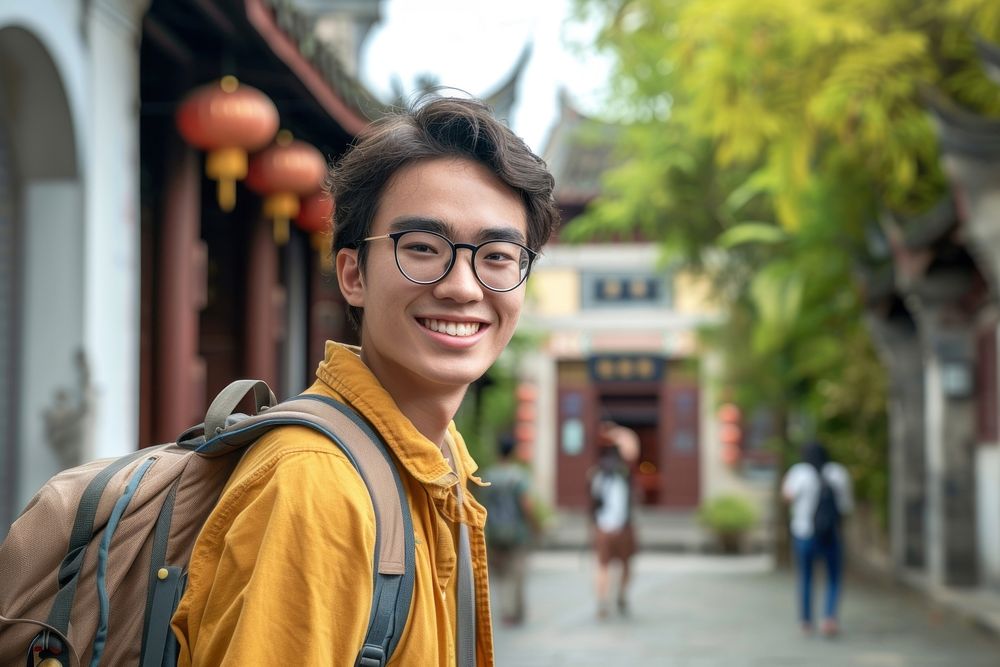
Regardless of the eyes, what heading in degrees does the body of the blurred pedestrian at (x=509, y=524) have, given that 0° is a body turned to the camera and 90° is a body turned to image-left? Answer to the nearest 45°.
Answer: approximately 180°

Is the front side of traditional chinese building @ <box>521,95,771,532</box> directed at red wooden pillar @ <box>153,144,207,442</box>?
yes

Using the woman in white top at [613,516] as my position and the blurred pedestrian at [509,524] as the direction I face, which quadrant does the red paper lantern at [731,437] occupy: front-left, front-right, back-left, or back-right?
back-right

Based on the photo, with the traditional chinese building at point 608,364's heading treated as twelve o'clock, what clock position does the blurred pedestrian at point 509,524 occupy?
The blurred pedestrian is roughly at 12 o'clock from the traditional chinese building.

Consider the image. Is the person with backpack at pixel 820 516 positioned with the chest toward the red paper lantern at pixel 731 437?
yes

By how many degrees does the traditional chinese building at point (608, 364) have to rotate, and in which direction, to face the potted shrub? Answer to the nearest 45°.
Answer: approximately 45° to its left

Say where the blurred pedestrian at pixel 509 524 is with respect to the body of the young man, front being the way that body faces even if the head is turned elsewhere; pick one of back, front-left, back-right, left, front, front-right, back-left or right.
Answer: back-left

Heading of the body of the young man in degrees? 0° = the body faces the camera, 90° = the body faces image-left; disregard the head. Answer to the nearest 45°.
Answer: approximately 315°

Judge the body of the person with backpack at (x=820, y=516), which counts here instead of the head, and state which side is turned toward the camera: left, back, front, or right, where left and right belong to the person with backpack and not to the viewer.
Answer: back

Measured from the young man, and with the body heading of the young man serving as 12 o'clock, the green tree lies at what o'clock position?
The green tree is roughly at 8 o'clock from the young man.

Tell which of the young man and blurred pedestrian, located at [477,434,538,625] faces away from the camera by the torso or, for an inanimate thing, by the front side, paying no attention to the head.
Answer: the blurred pedestrian

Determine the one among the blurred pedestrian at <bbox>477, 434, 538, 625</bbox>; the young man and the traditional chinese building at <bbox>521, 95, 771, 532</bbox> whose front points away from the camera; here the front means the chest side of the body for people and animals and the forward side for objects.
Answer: the blurred pedestrian

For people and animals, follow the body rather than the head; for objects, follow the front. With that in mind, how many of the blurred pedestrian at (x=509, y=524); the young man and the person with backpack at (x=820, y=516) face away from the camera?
2

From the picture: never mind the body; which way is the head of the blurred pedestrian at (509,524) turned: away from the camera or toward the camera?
away from the camera
